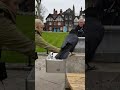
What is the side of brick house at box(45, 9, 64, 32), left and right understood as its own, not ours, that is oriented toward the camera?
front
